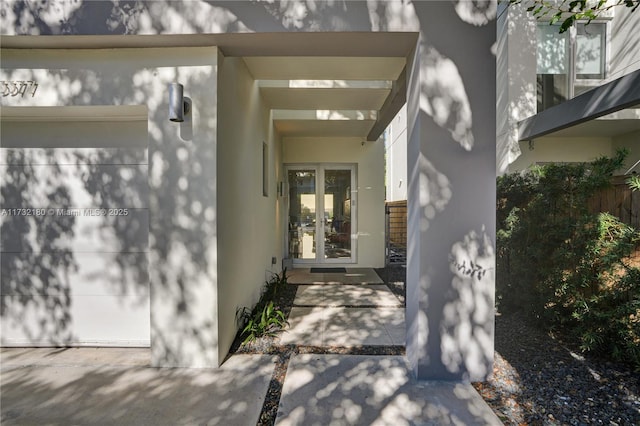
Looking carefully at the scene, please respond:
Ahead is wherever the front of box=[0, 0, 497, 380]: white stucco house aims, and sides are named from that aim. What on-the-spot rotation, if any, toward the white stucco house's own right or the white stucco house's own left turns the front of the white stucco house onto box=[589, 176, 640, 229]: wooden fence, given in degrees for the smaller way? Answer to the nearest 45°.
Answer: approximately 90° to the white stucco house's own left

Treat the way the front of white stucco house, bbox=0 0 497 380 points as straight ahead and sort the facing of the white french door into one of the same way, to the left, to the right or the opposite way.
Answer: the same way

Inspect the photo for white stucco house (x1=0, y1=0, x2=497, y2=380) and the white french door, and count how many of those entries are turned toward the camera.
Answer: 2

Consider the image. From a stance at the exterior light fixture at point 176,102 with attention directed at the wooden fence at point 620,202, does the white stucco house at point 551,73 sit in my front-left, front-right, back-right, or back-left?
front-left

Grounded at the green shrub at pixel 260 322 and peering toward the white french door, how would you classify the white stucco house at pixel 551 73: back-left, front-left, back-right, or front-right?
front-right

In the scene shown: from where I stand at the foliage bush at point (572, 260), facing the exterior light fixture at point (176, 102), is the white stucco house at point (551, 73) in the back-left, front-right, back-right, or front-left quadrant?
back-right

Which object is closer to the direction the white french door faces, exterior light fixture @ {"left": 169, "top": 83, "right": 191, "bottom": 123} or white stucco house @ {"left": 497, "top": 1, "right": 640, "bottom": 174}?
the exterior light fixture

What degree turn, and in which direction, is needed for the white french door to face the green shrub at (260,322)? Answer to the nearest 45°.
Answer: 0° — it already faces it

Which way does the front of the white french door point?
toward the camera

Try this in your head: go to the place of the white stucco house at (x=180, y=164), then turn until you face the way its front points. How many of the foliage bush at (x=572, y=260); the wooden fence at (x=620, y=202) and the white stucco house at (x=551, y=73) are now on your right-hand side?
0

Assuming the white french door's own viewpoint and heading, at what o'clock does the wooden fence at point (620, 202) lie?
The wooden fence is roughly at 11 o'clock from the white french door.

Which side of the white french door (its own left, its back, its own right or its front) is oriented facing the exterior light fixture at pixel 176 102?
front

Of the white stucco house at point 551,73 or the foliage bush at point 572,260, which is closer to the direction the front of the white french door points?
the foliage bush

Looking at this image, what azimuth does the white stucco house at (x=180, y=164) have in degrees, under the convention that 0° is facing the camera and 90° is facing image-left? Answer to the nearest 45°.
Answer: approximately 0°
